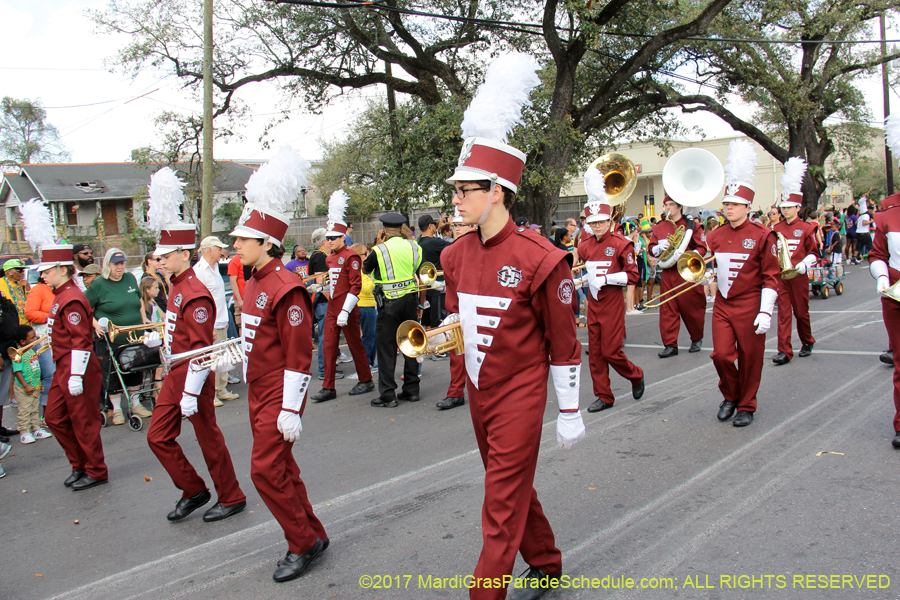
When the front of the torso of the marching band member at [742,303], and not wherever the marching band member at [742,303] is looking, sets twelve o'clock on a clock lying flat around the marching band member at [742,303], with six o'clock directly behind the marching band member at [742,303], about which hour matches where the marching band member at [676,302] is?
the marching band member at [676,302] is roughly at 4 o'clock from the marching band member at [742,303].

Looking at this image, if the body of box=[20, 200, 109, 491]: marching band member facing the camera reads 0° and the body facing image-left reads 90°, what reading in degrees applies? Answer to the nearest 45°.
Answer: approximately 90°

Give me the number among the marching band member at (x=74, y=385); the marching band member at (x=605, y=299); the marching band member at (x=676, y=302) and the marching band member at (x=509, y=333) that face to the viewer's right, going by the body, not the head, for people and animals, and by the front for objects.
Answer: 0

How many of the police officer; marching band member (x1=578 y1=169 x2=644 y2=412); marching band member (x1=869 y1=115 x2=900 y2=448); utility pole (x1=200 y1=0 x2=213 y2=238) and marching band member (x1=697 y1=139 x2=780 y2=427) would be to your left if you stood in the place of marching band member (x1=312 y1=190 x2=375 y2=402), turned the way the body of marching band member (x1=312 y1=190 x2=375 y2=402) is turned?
4

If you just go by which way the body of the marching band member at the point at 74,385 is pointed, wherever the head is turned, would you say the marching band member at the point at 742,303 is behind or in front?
behind

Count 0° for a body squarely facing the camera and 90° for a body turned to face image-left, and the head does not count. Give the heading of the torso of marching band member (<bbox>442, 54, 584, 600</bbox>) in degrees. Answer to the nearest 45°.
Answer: approximately 45°

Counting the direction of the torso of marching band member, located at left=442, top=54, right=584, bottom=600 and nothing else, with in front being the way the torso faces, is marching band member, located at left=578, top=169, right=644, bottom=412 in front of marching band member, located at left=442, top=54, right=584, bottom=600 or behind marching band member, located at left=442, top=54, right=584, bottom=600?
behind

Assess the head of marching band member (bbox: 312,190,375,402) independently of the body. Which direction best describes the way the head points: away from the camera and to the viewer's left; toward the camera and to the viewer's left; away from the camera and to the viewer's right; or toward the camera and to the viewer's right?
toward the camera and to the viewer's left

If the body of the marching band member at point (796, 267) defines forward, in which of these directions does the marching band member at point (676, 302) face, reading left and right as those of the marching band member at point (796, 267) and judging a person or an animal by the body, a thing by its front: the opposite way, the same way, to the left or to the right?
the same way

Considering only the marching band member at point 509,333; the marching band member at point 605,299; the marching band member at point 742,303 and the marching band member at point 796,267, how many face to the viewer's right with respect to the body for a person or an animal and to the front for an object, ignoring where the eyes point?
0

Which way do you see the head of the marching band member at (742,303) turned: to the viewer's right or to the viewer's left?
to the viewer's left

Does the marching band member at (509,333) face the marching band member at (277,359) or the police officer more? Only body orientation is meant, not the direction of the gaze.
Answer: the marching band member

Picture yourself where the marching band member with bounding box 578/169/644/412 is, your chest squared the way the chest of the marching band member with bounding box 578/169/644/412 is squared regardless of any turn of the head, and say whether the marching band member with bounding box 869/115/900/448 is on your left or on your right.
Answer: on your left

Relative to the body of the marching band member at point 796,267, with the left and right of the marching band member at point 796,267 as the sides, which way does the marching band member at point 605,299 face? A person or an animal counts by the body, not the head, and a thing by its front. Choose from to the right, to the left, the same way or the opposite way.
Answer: the same way

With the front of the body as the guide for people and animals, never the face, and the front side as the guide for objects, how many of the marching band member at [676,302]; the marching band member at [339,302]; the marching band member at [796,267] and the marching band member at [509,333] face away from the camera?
0

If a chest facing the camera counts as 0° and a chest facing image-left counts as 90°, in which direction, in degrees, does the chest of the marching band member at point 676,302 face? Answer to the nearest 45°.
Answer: approximately 45°

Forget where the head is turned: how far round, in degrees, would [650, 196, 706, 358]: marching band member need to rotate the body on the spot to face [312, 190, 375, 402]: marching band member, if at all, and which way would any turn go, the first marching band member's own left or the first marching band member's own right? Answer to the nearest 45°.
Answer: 0° — they already face them
